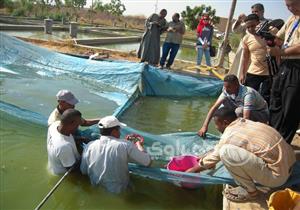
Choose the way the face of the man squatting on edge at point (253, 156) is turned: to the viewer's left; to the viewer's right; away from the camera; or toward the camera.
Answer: to the viewer's left

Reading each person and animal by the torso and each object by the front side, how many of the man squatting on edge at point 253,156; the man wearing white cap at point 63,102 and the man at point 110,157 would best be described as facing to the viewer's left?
1

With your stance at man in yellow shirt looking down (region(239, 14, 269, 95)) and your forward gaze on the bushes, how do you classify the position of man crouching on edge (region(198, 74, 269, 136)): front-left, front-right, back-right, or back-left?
back-left

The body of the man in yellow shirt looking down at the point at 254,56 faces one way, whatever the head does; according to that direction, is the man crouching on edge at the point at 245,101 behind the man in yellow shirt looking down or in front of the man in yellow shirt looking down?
in front

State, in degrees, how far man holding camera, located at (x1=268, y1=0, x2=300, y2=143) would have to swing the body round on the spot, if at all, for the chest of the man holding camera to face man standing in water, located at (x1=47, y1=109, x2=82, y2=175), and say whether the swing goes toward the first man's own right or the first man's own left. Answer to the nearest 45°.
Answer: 0° — they already face them

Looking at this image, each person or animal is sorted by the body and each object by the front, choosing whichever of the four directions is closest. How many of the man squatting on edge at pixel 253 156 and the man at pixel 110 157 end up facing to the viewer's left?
1

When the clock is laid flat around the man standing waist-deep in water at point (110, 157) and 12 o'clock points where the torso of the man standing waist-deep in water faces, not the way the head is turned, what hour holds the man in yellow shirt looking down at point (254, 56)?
The man in yellow shirt looking down is roughly at 12 o'clock from the man standing waist-deep in water.

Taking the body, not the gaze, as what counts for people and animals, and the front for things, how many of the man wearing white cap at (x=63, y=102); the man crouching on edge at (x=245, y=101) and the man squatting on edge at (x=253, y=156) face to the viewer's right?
1

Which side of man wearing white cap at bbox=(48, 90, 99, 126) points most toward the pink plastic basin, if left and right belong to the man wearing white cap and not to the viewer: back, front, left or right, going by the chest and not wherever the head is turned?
front

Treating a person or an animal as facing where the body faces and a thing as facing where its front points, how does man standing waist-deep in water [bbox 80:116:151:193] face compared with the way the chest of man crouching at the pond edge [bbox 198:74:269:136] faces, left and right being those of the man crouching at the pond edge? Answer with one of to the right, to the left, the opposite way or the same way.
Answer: the opposite way

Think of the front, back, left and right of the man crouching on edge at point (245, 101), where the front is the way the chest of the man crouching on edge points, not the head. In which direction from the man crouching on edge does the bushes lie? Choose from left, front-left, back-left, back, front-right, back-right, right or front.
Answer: right

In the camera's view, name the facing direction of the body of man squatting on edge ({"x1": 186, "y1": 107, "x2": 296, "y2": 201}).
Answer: to the viewer's left

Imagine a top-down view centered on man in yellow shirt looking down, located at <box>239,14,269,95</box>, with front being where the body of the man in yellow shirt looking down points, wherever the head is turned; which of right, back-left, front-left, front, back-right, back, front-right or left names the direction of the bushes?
right

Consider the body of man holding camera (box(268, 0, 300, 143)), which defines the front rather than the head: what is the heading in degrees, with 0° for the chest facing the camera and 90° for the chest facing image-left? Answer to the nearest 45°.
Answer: approximately 45°

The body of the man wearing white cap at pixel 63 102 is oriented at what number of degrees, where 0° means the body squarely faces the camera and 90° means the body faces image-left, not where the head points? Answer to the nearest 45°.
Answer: approximately 270°

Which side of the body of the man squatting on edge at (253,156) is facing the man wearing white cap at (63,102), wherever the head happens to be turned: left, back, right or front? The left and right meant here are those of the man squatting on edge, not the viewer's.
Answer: front
